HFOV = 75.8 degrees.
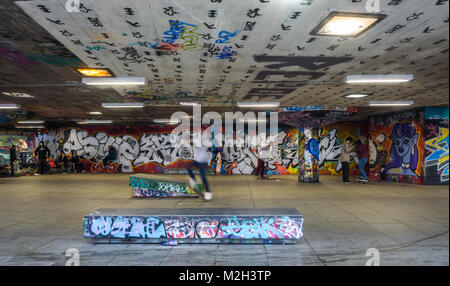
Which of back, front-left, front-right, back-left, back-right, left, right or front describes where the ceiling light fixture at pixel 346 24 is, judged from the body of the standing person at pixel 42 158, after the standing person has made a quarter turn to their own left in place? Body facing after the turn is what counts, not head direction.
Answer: right

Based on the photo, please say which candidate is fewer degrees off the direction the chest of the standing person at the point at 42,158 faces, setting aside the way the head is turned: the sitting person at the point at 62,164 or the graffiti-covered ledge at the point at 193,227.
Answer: the graffiti-covered ledge

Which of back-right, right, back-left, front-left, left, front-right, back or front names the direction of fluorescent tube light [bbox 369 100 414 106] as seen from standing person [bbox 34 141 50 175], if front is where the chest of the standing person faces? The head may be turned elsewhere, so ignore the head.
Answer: front-left

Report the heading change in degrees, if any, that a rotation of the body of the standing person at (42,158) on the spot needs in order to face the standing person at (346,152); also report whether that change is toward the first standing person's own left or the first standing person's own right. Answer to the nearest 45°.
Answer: approximately 45° to the first standing person's own left

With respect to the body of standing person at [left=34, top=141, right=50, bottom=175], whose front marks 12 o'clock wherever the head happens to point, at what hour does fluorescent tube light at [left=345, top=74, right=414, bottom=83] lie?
The fluorescent tube light is roughly at 11 o'clock from the standing person.

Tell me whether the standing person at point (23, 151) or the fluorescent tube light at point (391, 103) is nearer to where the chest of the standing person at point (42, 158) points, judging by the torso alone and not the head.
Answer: the fluorescent tube light

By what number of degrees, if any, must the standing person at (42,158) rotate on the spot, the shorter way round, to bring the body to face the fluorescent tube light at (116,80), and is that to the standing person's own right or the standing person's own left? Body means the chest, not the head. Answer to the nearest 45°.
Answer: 0° — they already face it

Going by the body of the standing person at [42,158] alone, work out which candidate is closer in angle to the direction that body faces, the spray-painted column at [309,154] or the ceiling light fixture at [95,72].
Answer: the ceiling light fixture

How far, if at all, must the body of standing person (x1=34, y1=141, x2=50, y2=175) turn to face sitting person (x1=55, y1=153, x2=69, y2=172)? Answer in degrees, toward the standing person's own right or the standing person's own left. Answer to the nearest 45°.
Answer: approximately 135° to the standing person's own left

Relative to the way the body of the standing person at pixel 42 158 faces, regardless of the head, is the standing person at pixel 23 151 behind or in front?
behind

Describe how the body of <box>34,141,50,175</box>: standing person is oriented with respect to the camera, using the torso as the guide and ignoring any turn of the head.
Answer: toward the camera

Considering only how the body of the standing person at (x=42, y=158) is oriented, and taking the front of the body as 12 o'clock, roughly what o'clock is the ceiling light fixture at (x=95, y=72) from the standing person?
The ceiling light fixture is roughly at 12 o'clock from the standing person.
